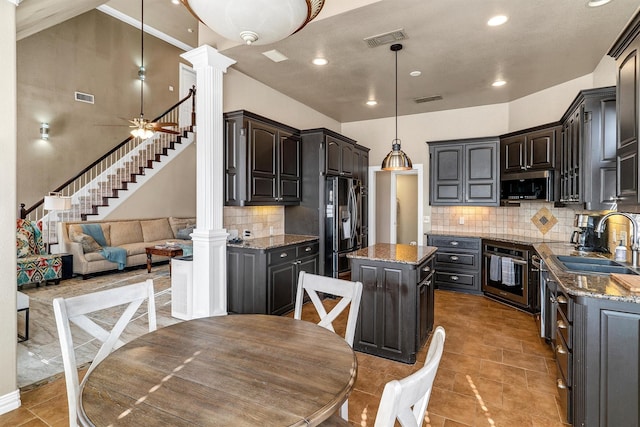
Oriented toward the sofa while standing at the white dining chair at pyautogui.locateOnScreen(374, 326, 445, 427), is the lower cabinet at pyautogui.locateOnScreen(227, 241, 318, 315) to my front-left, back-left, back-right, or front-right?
front-right

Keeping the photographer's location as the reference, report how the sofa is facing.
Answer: facing the viewer and to the right of the viewer

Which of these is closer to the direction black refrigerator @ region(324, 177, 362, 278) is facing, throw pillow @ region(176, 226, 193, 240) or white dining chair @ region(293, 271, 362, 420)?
the white dining chair

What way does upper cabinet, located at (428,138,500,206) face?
toward the camera

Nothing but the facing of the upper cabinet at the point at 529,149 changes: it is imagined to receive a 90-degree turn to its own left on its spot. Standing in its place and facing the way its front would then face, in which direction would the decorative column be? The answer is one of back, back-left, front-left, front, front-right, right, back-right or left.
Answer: right

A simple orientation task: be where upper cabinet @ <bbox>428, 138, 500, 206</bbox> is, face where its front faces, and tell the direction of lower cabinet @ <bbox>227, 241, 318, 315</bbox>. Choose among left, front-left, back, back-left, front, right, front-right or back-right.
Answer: front-right

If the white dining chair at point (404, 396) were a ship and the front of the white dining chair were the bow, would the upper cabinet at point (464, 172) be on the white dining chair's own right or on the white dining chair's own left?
on the white dining chair's own right

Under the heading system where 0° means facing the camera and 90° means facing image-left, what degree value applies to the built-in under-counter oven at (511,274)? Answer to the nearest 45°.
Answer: approximately 45°

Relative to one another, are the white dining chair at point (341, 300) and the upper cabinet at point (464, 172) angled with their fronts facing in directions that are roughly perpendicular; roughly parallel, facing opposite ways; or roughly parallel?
roughly parallel

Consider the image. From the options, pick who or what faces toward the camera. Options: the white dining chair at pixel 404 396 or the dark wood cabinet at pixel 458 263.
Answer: the dark wood cabinet

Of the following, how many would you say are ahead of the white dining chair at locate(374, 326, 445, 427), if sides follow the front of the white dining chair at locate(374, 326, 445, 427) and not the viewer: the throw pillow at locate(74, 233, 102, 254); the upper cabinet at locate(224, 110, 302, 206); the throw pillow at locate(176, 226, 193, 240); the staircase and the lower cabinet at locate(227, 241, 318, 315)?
5

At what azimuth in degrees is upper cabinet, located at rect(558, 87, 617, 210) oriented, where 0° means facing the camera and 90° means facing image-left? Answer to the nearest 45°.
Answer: approximately 90°

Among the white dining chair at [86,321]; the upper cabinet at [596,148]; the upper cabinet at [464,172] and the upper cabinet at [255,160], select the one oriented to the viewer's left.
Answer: the upper cabinet at [596,148]
